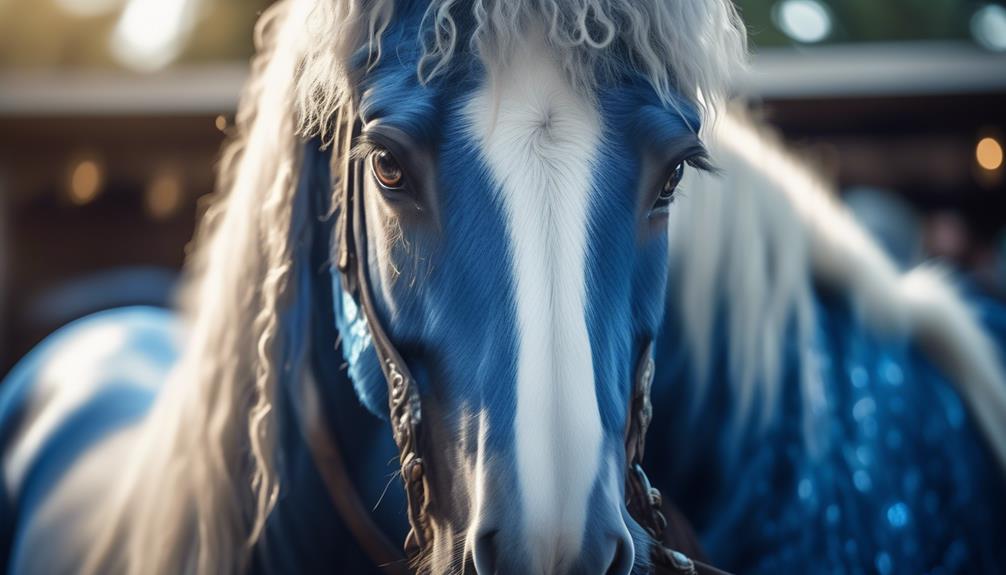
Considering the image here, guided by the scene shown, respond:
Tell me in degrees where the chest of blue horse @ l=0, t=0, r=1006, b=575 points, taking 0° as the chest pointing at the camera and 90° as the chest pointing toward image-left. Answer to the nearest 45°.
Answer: approximately 0°
